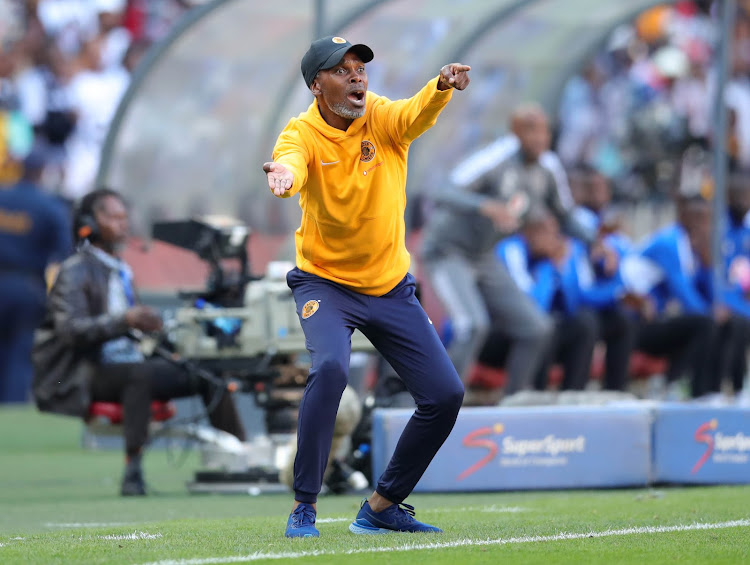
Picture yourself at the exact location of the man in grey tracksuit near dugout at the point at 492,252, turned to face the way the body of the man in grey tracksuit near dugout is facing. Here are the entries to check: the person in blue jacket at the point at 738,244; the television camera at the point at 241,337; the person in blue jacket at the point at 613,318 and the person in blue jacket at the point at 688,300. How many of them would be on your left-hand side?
3

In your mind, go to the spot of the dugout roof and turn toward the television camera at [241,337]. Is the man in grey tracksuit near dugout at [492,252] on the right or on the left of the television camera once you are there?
left

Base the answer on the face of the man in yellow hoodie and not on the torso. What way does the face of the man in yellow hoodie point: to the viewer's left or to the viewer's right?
to the viewer's right
